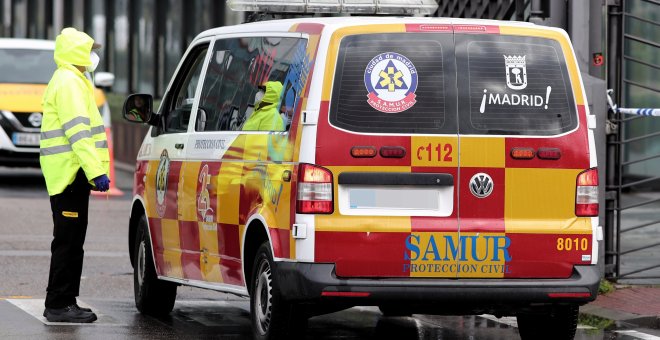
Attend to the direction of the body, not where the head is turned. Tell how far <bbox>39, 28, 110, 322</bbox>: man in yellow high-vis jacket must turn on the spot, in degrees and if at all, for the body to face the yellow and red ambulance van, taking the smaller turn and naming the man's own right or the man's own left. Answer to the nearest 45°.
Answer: approximately 45° to the man's own right

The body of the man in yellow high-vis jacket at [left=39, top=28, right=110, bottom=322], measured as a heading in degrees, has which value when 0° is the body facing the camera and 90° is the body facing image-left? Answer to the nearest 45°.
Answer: approximately 270°

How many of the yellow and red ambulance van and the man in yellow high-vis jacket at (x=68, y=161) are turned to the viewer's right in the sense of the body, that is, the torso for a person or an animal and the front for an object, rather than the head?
1

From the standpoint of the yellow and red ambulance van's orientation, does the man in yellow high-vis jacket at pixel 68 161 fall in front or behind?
in front

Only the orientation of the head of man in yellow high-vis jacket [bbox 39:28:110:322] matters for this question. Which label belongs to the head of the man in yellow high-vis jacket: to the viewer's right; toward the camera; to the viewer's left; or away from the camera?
to the viewer's right

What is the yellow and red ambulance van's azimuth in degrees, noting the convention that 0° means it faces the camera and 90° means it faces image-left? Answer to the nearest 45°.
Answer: approximately 135°

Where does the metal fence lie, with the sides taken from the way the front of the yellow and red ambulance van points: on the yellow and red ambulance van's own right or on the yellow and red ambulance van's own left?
on the yellow and red ambulance van's own right
